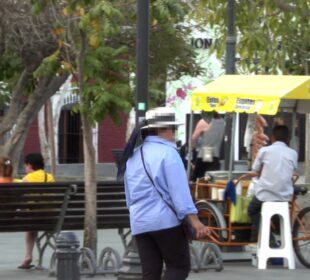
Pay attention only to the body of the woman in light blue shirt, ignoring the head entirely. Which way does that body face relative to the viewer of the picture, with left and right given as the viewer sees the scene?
facing away from the viewer and to the right of the viewer

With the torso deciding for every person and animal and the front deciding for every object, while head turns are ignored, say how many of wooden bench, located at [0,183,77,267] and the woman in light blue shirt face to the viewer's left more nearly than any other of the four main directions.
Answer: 0

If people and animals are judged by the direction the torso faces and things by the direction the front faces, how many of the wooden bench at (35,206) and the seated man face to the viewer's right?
0

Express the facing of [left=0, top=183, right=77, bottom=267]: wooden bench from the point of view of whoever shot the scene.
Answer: facing away from the viewer

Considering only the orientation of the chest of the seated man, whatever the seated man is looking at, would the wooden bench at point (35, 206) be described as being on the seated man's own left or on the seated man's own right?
on the seated man's own left

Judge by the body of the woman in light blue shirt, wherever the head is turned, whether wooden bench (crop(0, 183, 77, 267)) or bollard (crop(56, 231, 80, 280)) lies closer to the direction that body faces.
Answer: the wooden bench

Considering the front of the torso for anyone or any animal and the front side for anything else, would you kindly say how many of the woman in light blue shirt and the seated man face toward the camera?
0

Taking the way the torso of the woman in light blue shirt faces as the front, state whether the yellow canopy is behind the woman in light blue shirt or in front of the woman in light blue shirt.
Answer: in front

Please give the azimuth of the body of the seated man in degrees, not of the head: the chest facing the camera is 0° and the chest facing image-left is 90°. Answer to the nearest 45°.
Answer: approximately 135°

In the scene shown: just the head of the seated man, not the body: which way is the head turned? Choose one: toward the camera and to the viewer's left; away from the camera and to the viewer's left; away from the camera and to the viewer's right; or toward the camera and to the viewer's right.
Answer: away from the camera and to the viewer's left

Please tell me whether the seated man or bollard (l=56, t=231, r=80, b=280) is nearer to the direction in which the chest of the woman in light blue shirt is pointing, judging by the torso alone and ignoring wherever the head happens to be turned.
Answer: the seated man
